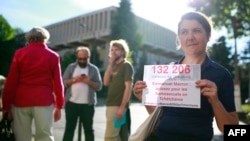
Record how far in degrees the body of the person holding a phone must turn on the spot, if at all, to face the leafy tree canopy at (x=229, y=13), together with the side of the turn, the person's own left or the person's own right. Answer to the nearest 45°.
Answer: approximately 135° to the person's own left

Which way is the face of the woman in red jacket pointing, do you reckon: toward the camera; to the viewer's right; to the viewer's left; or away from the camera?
away from the camera

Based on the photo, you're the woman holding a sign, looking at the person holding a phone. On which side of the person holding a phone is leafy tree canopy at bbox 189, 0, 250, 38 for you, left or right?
right

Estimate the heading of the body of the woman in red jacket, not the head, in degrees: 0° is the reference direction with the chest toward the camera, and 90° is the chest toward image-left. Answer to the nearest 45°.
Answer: approximately 180°

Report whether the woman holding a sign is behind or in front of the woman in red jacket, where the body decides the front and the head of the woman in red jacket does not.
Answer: behind

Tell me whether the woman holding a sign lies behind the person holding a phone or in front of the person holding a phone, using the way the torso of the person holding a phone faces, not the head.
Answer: in front

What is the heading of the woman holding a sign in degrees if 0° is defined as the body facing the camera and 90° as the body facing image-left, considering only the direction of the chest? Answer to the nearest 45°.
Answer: approximately 45°

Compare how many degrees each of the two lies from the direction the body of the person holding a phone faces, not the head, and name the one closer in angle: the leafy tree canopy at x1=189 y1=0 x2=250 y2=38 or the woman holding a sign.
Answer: the woman holding a sign

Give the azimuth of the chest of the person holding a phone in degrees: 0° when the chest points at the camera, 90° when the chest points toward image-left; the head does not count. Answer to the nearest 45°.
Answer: approximately 0°

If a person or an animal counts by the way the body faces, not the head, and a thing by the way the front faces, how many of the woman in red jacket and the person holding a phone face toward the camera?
1

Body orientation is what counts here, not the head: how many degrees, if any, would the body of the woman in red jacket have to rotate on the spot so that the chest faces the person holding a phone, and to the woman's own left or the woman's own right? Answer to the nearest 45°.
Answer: approximately 45° to the woman's own right

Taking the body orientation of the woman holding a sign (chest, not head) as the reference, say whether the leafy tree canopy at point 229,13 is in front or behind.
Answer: behind
